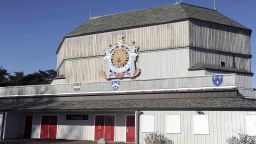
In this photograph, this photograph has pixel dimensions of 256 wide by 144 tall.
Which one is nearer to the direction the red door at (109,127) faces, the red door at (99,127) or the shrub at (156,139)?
the shrub

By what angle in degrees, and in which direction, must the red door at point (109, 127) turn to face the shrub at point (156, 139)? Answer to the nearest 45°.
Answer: approximately 45° to its left

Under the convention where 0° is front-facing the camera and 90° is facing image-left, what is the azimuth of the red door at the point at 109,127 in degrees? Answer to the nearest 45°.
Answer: approximately 0°

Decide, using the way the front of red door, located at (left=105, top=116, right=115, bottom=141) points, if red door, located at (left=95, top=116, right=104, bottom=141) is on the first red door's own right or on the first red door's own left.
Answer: on the first red door's own right

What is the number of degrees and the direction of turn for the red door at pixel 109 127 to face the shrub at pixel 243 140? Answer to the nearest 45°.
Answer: approximately 45° to its left
